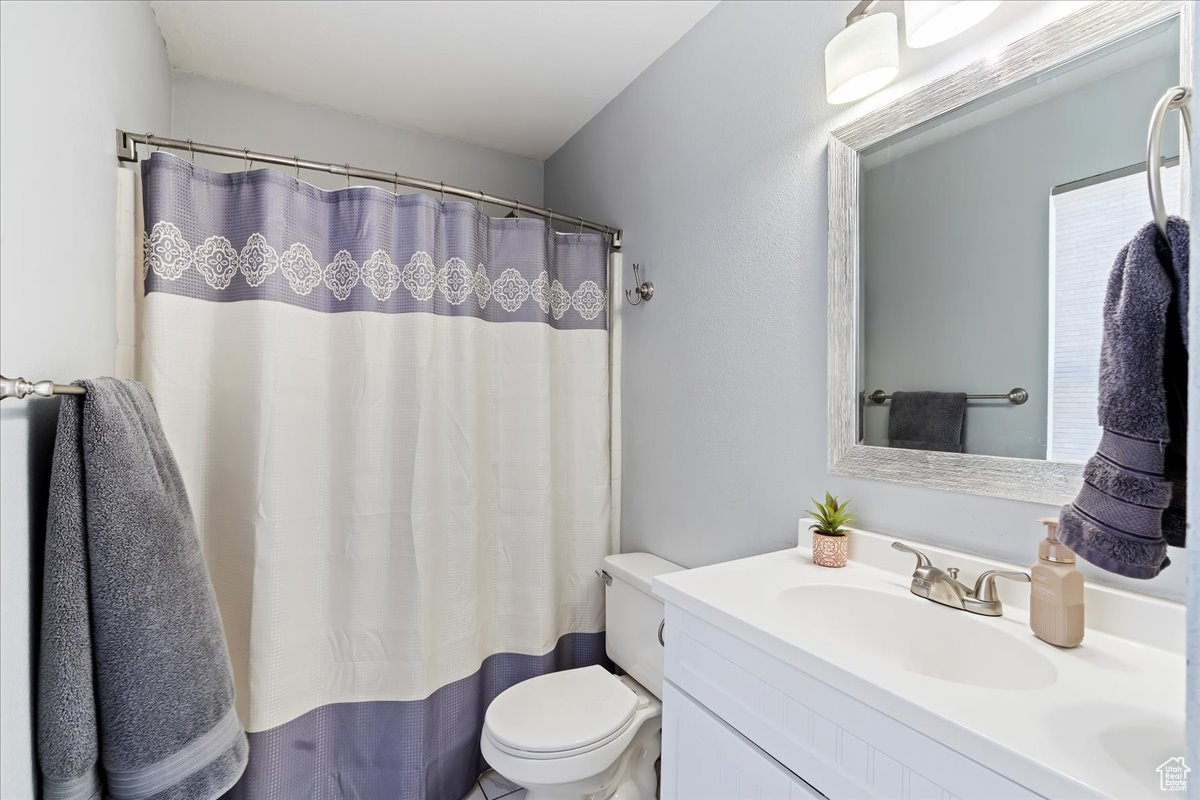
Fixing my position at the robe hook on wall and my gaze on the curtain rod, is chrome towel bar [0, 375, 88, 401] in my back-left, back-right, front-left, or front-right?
front-left

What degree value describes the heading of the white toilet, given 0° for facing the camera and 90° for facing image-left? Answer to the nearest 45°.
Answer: approximately 45°

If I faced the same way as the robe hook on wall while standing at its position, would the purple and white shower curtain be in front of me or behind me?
in front

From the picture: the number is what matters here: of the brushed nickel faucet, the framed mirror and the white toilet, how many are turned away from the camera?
0

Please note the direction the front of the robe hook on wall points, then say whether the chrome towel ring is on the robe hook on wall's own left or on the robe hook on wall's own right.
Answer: on the robe hook on wall's own left

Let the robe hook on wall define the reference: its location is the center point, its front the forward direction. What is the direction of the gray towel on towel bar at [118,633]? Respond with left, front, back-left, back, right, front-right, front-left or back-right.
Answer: front

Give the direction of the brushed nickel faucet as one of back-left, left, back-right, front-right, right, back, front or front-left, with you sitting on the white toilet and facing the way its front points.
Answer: left

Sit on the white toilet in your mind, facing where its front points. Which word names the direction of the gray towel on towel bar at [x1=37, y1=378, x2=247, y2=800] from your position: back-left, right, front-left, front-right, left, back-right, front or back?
front

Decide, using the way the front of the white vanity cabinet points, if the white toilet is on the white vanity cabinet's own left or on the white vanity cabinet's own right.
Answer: on the white vanity cabinet's own right

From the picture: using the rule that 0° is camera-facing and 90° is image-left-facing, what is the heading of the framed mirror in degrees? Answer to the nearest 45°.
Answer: approximately 45°

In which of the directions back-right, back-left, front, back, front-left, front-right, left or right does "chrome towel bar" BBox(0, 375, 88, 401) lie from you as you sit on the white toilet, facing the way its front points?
front

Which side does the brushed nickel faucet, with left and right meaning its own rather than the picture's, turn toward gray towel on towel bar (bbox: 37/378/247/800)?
front

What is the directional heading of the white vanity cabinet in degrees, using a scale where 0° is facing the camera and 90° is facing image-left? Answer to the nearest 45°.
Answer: approximately 45°
